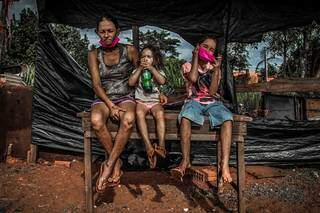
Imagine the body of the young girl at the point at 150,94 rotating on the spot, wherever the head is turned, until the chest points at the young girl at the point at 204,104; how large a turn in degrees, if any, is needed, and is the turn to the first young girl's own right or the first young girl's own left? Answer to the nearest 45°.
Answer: approximately 90° to the first young girl's own left

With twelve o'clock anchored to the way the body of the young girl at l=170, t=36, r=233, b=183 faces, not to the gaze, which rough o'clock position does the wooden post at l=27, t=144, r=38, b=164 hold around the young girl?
The wooden post is roughly at 4 o'clock from the young girl.

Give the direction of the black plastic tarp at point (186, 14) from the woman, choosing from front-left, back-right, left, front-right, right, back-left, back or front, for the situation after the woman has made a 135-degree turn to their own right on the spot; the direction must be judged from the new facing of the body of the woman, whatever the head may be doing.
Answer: right

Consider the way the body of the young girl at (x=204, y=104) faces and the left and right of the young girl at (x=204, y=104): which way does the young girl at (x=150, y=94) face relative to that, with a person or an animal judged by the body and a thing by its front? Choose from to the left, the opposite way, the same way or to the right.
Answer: the same way

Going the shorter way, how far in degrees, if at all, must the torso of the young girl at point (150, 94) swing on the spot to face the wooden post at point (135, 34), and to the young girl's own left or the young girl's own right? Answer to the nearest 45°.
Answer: approximately 180°

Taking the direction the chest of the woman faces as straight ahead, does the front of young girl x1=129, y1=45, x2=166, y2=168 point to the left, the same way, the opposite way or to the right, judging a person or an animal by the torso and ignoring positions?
the same way

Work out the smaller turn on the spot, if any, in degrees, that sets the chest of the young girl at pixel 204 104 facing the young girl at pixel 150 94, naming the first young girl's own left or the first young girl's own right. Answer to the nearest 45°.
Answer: approximately 90° to the first young girl's own right

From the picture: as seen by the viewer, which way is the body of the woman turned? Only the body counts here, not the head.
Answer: toward the camera

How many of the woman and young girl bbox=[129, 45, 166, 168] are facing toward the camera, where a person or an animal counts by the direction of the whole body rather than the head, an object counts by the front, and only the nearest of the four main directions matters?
2

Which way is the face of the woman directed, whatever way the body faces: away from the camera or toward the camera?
toward the camera

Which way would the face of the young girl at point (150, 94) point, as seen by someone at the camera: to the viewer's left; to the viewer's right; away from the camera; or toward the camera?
toward the camera

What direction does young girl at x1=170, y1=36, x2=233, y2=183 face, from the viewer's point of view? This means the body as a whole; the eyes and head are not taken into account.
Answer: toward the camera

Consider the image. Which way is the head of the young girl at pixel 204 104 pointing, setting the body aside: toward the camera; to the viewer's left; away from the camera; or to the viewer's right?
toward the camera

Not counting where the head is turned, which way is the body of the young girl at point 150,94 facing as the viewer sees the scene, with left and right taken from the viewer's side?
facing the viewer

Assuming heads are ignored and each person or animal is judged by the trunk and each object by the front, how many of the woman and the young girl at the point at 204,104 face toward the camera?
2
